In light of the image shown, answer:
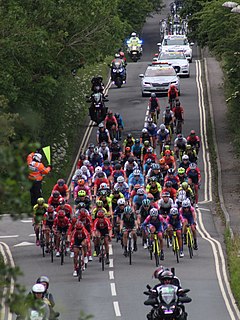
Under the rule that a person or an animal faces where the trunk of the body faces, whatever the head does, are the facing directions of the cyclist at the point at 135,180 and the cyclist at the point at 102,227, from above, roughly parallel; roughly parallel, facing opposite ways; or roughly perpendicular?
roughly parallel

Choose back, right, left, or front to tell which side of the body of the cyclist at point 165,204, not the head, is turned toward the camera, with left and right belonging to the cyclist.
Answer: front

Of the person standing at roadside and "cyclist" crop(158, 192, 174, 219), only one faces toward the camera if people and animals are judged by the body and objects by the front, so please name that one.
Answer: the cyclist

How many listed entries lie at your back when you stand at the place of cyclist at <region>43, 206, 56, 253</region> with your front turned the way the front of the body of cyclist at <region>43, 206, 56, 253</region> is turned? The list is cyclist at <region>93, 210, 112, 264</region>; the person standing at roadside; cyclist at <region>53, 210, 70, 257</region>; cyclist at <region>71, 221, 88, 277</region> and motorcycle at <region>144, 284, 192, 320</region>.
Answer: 1

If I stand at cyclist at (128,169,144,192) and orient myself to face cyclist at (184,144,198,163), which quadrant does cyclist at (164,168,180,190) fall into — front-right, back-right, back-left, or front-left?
front-right

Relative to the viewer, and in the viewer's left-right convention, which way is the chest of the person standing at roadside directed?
facing away from the viewer and to the right of the viewer

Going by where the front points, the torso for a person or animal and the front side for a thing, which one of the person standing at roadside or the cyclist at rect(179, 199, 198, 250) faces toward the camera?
the cyclist

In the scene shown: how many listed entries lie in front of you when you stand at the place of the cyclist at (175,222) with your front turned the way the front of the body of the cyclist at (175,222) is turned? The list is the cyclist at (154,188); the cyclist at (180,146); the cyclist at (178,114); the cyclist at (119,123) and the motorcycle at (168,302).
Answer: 1

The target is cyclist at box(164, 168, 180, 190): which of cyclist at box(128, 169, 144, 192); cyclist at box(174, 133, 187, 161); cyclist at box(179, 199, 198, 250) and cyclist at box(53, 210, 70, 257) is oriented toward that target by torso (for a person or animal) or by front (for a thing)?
cyclist at box(174, 133, 187, 161)

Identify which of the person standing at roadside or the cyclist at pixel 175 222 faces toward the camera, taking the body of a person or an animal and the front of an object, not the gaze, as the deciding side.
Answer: the cyclist

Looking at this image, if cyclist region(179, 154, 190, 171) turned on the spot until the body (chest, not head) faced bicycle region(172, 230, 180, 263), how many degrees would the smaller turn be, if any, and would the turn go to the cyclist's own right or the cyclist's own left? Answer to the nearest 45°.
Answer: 0° — they already face it

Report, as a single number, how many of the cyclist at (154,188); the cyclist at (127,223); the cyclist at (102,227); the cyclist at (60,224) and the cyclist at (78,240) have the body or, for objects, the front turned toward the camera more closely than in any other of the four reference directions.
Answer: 5

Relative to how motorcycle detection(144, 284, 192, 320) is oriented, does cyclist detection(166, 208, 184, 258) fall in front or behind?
behind

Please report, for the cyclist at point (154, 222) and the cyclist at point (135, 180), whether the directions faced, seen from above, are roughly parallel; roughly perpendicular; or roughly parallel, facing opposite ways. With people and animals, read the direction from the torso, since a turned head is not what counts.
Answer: roughly parallel

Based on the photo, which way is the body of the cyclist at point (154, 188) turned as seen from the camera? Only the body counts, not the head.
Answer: toward the camera

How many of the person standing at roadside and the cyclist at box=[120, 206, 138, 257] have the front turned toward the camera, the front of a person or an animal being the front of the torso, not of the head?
1

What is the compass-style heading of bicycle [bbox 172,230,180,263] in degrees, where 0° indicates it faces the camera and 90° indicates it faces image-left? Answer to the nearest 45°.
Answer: approximately 0°

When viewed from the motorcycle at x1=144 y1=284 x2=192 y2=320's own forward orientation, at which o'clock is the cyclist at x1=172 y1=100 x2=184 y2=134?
The cyclist is roughly at 6 o'clock from the motorcycle.

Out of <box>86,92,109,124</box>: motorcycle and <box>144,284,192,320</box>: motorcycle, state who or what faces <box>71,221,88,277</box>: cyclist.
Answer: <box>86,92,109,124</box>: motorcycle

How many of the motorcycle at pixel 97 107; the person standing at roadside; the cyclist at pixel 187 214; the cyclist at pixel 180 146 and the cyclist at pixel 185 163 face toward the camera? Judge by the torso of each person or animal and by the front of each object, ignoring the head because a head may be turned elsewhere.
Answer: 4
